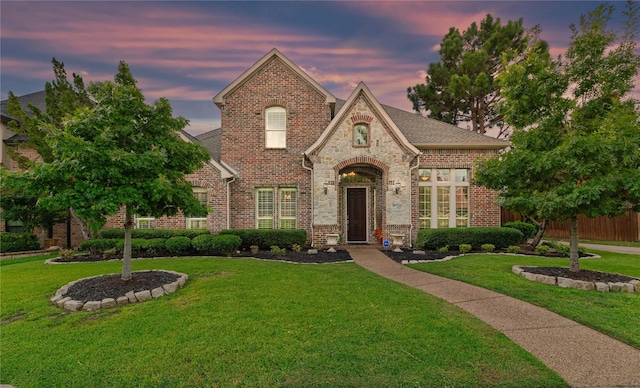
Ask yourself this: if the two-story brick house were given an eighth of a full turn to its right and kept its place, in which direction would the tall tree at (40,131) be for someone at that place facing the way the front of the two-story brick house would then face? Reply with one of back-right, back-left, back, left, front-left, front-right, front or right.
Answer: front-right

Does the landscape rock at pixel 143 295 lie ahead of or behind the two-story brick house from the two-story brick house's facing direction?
ahead

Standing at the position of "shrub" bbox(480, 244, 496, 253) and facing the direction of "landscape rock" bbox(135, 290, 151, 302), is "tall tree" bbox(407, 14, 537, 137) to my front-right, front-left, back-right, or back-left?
back-right

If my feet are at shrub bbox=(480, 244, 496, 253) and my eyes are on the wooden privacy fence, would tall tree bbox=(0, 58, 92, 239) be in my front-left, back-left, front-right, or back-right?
back-left

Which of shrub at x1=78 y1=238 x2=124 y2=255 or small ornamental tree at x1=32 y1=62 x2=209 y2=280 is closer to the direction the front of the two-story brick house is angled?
the small ornamental tree

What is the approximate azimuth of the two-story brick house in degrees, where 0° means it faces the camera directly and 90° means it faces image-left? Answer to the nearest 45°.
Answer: approximately 0°

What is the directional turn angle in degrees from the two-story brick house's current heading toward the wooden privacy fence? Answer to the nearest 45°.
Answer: approximately 90° to its left

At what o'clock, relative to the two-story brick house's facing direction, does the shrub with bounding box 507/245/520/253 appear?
The shrub is roughly at 10 o'clock from the two-story brick house.

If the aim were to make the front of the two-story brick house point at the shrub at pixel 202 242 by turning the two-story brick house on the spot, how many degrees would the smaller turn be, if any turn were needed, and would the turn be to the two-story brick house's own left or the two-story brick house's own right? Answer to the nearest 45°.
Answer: approximately 45° to the two-story brick house's own right

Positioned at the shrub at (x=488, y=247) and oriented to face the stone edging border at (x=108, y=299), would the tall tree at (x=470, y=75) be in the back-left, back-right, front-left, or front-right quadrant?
back-right
